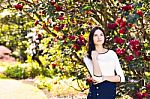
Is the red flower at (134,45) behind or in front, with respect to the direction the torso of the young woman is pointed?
behind

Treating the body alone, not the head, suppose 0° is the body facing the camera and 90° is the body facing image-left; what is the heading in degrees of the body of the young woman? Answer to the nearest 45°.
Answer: approximately 0°

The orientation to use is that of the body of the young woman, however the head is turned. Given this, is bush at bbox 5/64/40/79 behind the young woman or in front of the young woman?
behind

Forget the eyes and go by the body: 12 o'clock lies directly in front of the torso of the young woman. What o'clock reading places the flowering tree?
The flowering tree is roughly at 6 o'clock from the young woman.
